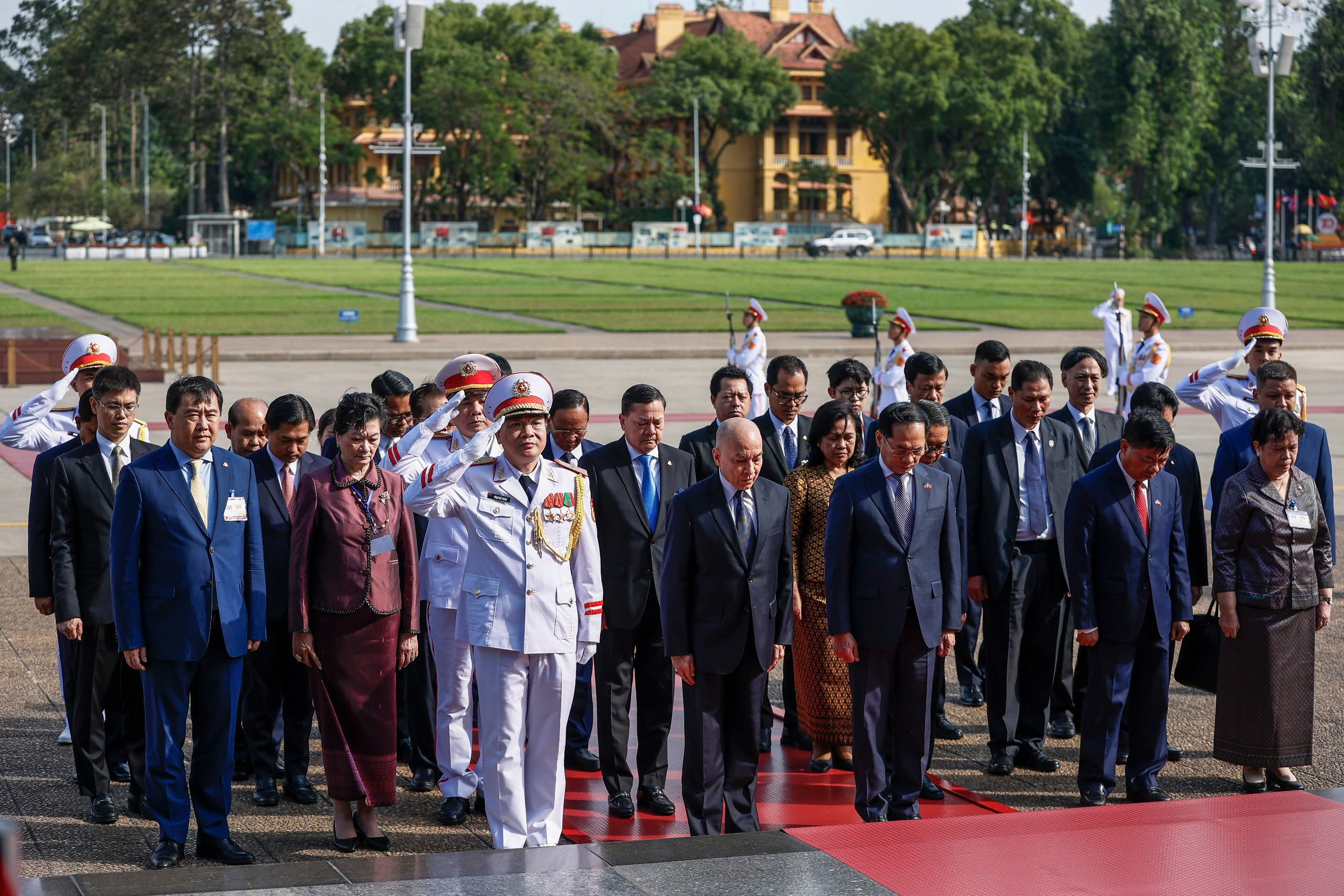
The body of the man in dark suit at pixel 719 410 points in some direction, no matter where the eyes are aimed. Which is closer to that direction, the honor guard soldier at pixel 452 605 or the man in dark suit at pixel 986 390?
the honor guard soldier

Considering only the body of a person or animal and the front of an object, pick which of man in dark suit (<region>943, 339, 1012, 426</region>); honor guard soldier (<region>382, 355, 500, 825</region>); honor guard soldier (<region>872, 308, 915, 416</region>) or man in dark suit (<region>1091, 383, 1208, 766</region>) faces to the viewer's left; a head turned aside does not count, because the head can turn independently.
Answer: honor guard soldier (<region>872, 308, 915, 416</region>)

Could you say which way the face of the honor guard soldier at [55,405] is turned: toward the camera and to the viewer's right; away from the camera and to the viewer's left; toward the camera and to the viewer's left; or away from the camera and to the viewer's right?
toward the camera and to the viewer's right

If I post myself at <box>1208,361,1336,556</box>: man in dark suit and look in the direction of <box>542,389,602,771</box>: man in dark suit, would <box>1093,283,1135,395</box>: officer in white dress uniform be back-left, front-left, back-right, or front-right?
back-right

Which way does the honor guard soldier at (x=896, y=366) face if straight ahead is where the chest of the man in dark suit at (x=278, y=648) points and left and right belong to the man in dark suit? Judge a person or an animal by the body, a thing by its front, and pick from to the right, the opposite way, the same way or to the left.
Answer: to the right

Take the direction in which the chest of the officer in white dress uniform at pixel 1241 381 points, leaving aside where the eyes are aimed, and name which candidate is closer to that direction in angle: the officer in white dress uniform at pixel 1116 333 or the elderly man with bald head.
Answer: the elderly man with bald head

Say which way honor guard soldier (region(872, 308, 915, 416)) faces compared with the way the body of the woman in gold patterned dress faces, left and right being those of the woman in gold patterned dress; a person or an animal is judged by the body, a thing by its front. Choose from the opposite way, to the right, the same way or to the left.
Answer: to the right

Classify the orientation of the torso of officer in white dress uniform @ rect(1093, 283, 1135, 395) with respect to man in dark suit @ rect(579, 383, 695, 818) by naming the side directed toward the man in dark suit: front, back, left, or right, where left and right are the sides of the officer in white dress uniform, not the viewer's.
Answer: front
